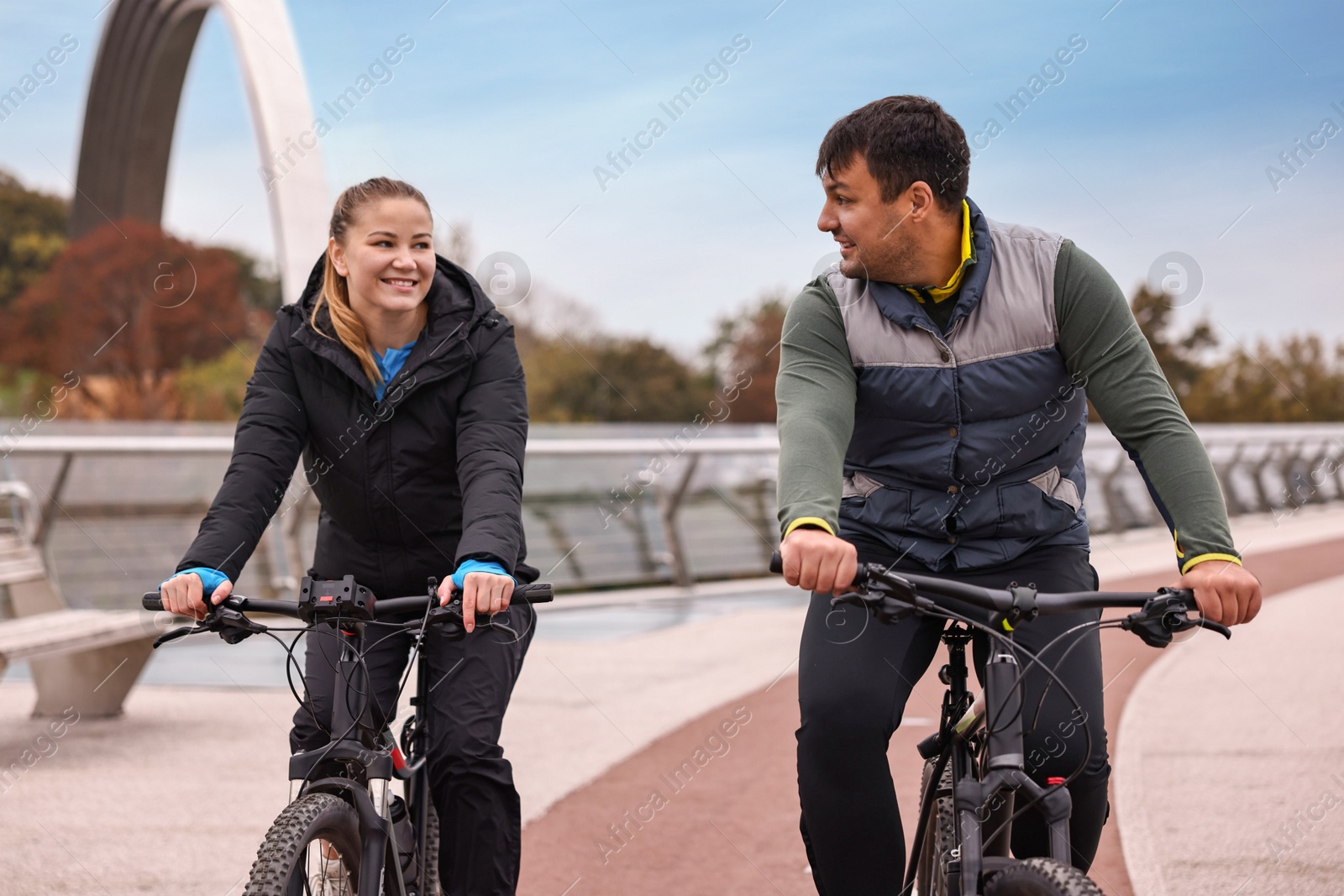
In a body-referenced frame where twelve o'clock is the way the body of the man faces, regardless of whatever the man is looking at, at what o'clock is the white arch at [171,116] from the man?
The white arch is roughly at 5 o'clock from the man.

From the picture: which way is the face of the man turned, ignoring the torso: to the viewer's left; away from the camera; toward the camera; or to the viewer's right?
to the viewer's left

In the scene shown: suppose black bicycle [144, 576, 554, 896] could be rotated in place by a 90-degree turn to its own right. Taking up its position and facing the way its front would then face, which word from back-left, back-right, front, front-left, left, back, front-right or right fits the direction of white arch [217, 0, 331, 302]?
right

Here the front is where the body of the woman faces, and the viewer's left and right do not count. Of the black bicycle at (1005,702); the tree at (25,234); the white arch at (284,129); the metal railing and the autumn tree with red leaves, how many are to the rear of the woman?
4

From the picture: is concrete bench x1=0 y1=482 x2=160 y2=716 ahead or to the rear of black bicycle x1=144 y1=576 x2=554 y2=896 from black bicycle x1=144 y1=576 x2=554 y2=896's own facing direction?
to the rear

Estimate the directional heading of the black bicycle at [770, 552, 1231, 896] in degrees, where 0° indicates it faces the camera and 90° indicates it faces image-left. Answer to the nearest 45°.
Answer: approximately 0°

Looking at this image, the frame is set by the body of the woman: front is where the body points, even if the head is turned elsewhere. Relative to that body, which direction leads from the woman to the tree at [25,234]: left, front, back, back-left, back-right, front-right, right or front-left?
back

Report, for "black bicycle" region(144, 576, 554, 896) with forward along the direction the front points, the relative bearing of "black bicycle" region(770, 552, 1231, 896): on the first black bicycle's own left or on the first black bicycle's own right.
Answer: on the first black bicycle's own left

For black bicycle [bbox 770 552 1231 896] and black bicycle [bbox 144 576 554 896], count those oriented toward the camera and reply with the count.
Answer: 2

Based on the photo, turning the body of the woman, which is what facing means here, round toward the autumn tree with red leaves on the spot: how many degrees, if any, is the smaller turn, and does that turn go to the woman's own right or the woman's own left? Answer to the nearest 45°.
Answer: approximately 180°

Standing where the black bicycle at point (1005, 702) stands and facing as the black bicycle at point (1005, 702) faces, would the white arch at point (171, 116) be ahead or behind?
behind
